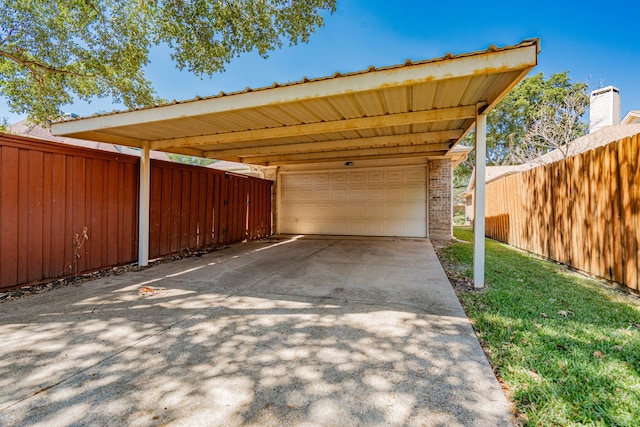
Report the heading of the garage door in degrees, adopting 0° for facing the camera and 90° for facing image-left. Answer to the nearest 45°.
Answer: approximately 0°

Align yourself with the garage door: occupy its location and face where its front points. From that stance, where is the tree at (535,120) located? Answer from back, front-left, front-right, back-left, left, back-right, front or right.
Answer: back-left

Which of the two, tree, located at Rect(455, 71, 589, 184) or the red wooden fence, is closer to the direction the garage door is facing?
the red wooden fence

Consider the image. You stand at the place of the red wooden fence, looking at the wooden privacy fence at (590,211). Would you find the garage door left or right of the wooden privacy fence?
left

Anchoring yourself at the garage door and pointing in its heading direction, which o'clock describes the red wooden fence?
The red wooden fence is roughly at 1 o'clock from the garage door.

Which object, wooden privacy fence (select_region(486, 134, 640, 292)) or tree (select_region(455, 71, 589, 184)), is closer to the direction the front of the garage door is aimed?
the wooden privacy fence

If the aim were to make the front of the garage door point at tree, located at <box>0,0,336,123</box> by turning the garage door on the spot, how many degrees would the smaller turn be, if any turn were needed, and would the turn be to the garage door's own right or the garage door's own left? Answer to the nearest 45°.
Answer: approximately 45° to the garage door's own right
